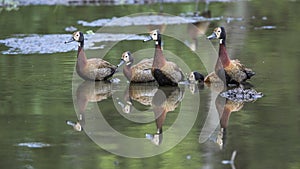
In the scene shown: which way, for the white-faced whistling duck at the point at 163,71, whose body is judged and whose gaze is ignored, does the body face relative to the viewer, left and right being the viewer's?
facing the viewer and to the left of the viewer

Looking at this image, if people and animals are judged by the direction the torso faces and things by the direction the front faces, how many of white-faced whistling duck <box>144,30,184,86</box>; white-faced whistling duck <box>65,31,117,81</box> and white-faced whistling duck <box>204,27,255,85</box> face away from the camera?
0

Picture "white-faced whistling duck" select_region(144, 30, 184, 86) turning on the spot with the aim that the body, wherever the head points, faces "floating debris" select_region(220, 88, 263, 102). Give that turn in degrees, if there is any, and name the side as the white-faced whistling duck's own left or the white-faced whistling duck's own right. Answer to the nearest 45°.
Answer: approximately 90° to the white-faced whistling duck's own left

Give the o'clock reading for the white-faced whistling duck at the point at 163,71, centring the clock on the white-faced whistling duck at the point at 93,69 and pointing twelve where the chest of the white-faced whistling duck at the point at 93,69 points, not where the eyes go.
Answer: the white-faced whistling duck at the point at 163,71 is roughly at 7 o'clock from the white-faced whistling duck at the point at 93,69.

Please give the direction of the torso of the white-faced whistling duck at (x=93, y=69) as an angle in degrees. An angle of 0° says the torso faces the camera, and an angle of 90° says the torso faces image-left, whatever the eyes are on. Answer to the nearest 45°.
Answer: approximately 90°

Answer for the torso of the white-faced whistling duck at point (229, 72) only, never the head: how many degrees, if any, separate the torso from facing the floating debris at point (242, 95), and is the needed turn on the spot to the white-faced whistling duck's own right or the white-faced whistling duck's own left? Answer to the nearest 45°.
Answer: approximately 45° to the white-faced whistling duck's own left

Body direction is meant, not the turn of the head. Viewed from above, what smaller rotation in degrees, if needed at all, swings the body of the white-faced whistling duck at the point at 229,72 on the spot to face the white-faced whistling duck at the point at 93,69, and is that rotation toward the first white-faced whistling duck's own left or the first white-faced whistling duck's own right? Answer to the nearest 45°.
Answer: approximately 45° to the first white-faced whistling duck's own right

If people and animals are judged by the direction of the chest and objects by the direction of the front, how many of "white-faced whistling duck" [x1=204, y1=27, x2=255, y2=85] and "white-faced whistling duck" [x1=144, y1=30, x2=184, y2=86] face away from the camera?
0

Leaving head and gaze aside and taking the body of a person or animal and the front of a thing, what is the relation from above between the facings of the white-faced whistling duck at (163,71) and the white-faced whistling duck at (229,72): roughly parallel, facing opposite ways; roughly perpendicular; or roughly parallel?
roughly parallel

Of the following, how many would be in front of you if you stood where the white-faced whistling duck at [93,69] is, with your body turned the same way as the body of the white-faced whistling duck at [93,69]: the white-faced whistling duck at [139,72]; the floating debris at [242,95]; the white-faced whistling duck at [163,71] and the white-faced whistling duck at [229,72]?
0

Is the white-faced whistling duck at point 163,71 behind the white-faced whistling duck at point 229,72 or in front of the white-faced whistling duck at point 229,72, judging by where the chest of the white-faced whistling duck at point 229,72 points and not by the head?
in front

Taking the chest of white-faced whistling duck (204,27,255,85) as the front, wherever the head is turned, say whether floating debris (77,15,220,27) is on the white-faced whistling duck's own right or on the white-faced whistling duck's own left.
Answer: on the white-faced whistling duck's own right

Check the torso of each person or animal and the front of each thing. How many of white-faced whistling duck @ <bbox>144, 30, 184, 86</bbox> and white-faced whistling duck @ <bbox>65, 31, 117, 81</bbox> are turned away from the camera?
0

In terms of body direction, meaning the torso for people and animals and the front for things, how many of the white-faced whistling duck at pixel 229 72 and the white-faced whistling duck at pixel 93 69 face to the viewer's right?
0

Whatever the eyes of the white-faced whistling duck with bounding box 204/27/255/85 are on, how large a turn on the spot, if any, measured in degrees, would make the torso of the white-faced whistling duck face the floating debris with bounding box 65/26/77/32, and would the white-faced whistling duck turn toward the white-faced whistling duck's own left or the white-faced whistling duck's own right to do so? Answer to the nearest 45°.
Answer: approximately 90° to the white-faced whistling duck's own right

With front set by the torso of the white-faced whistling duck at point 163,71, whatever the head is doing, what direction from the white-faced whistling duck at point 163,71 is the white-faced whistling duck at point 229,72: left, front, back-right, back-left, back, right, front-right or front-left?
back-left
